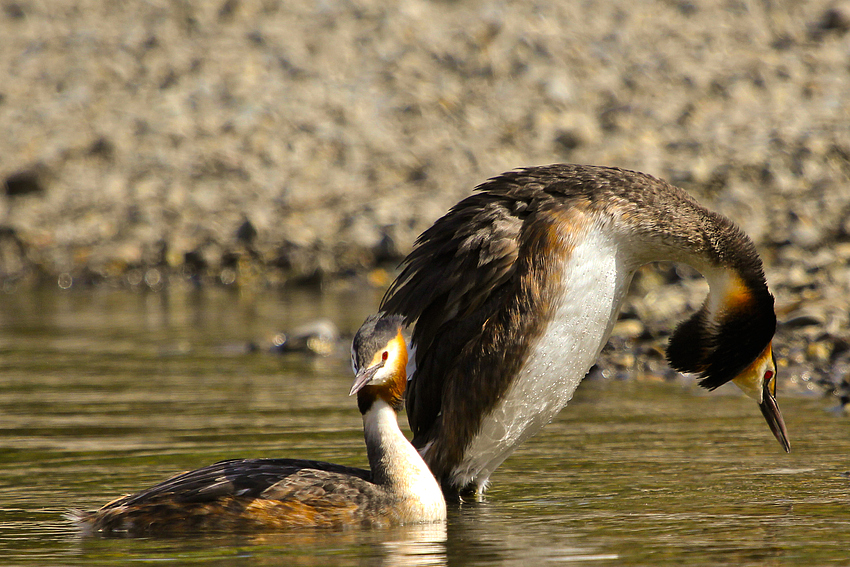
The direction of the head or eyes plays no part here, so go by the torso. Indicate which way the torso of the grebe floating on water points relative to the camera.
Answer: to the viewer's right

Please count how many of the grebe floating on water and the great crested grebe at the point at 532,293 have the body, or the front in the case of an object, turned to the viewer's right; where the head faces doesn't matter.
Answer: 2

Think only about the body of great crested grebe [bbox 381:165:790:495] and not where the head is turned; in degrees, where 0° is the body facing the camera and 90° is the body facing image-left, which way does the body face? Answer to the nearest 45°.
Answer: approximately 270°

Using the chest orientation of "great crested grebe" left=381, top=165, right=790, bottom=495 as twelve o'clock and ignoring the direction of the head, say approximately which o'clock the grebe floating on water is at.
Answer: The grebe floating on water is roughly at 5 o'clock from the great crested grebe.

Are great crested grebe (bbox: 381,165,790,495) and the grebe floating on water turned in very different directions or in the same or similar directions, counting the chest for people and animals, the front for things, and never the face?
same or similar directions

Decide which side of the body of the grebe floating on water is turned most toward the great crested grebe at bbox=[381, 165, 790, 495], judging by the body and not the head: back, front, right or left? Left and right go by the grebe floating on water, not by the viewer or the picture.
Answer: front
